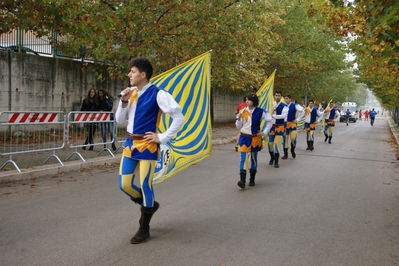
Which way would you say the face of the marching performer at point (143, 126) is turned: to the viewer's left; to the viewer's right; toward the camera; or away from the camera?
to the viewer's left

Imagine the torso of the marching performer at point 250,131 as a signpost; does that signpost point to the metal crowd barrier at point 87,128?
no

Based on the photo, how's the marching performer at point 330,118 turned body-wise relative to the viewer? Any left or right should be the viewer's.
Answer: facing the viewer and to the left of the viewer

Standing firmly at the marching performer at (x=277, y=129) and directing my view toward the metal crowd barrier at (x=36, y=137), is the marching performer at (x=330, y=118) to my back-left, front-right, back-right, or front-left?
back-right

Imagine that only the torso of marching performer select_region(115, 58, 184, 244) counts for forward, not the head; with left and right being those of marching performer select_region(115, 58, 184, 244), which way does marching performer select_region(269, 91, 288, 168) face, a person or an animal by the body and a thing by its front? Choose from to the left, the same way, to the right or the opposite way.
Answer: the same way

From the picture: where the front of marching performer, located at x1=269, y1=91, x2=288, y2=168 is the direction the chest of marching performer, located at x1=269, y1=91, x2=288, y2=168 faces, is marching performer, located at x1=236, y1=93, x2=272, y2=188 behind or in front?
in front

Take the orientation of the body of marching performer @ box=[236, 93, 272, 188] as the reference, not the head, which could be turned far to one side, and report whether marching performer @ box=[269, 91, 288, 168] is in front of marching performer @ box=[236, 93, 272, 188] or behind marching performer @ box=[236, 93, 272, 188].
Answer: behind

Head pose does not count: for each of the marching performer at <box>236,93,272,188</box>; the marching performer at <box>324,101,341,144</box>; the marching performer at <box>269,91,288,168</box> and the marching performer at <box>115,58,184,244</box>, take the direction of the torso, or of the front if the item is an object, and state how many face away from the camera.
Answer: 0

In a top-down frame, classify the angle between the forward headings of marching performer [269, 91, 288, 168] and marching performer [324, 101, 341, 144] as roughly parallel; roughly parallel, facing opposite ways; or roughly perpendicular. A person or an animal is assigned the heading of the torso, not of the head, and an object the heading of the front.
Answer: roughly parallel

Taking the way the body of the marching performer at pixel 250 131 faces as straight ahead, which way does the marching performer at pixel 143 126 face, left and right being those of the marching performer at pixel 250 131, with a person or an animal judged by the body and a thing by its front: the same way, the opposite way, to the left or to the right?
the same way

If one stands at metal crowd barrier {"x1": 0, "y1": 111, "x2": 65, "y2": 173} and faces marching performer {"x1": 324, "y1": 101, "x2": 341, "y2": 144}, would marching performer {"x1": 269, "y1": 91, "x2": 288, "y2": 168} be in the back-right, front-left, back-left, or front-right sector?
front-right

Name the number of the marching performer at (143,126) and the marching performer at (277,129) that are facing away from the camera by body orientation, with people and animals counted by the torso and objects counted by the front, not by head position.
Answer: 0
